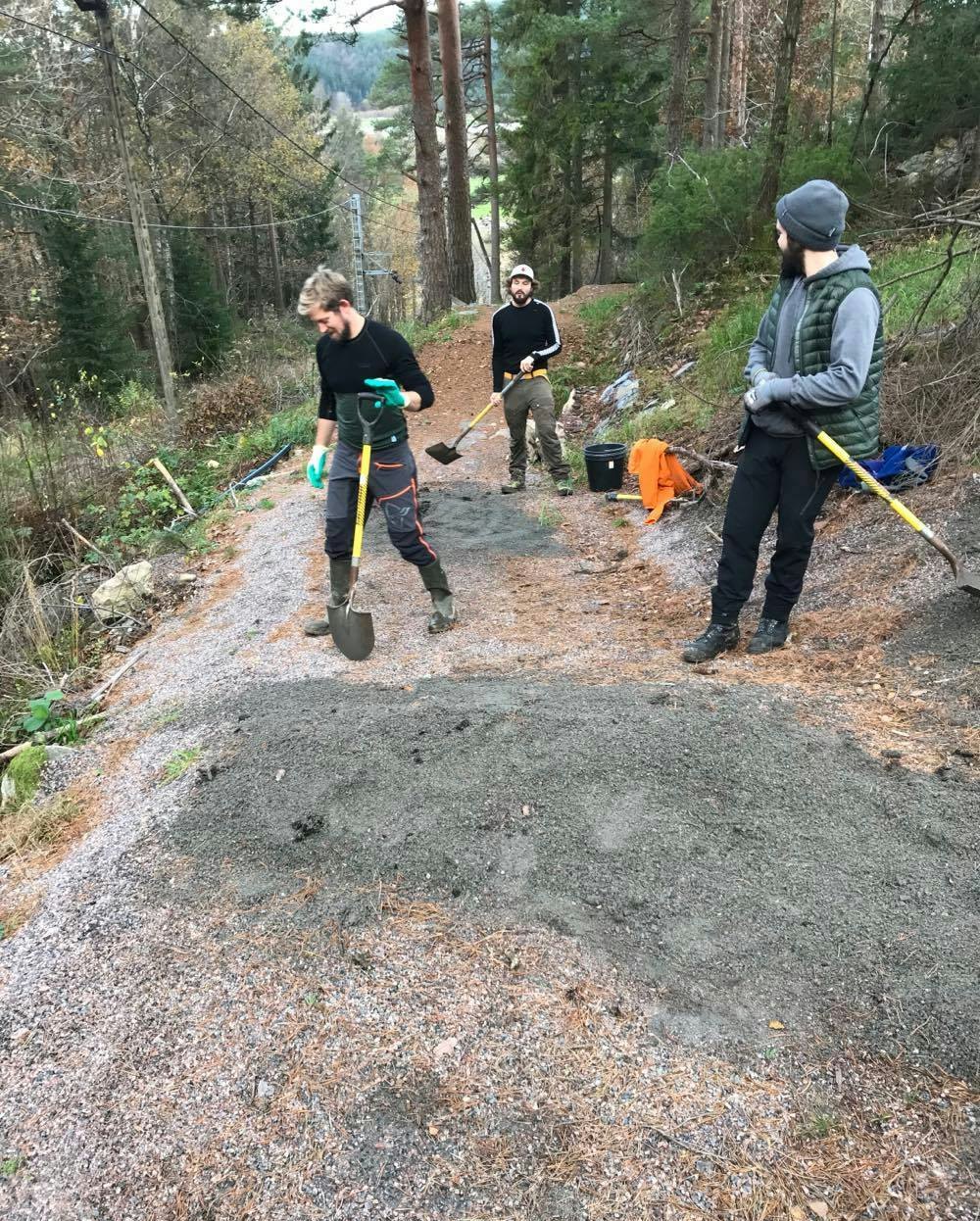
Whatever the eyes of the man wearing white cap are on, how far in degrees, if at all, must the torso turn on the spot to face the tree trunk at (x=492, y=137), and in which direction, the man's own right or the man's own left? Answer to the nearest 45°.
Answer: approximately 180°

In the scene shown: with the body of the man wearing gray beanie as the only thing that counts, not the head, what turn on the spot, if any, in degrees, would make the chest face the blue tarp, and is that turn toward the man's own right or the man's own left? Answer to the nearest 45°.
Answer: approximately 135° to the man's own right

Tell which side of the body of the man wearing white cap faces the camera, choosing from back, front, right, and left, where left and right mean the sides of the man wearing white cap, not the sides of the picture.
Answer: front

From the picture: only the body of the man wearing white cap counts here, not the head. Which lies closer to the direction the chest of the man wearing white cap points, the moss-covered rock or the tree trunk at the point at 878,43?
the moss-covered rock

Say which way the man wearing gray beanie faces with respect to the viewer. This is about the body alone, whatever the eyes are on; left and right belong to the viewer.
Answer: facing the viewer and to the left of the viewer

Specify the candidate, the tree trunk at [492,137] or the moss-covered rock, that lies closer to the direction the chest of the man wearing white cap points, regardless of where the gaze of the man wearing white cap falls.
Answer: the moss-covered rock

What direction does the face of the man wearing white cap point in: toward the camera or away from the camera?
toward the camera

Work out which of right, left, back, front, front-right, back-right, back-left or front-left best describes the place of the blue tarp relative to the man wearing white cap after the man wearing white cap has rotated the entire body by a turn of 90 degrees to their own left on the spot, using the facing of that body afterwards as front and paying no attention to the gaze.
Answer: front-right

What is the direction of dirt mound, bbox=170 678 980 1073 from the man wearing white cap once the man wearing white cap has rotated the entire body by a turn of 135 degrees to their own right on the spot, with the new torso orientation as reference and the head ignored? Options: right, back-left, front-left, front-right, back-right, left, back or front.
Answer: back-left

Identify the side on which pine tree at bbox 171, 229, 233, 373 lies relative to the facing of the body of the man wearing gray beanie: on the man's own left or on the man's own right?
on the man's own right

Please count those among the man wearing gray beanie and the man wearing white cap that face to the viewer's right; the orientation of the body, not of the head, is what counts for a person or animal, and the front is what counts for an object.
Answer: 0

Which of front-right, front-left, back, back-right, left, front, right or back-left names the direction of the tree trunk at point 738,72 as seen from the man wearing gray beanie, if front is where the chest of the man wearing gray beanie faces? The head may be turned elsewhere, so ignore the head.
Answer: back-right

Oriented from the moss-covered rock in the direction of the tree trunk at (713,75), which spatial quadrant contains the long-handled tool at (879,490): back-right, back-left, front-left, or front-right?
front-right
